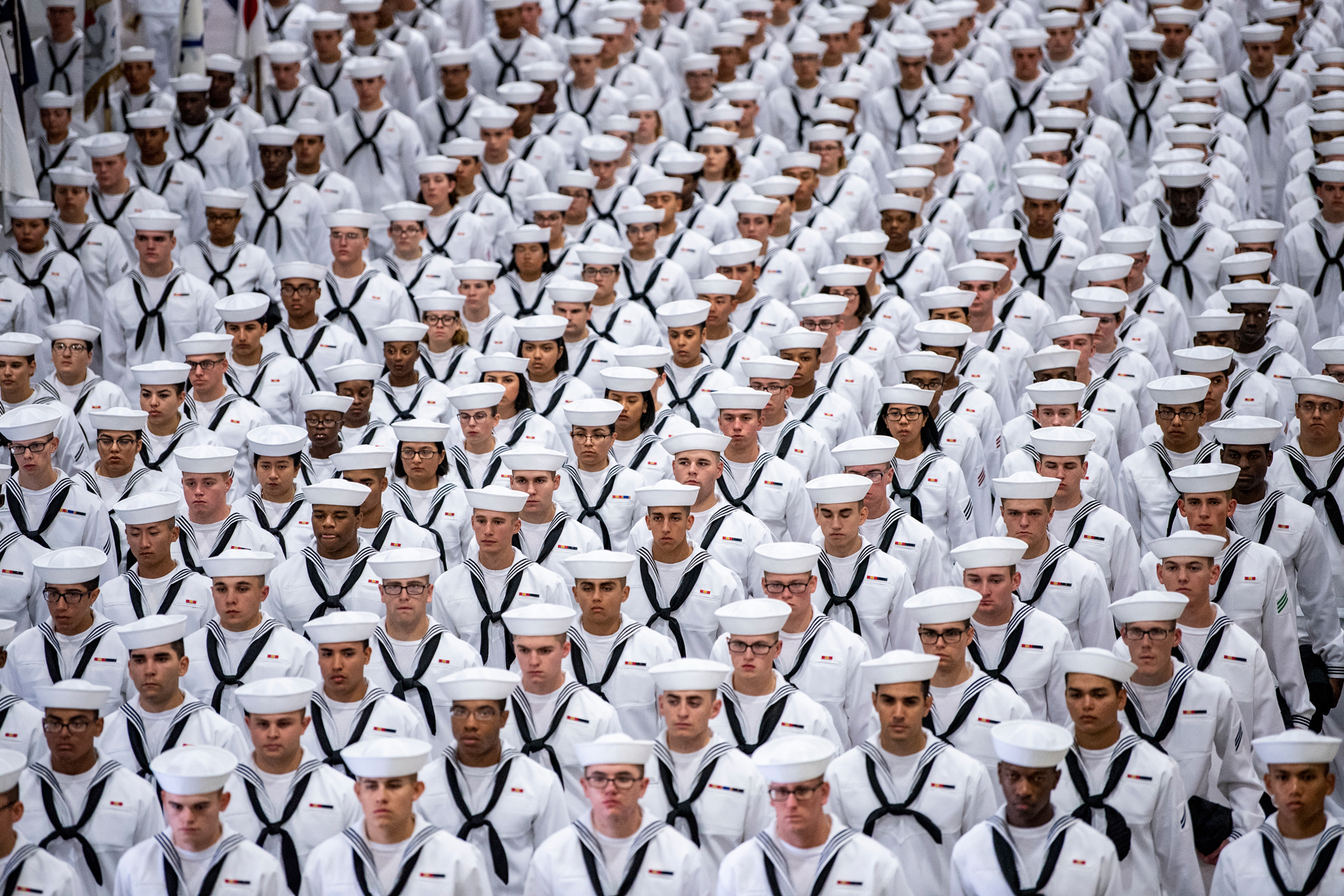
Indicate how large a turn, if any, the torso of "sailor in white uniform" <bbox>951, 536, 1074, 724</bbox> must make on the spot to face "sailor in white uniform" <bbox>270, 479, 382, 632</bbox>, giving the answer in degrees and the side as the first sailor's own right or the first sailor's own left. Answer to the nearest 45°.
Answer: approximately 45° to the first sailor's own right

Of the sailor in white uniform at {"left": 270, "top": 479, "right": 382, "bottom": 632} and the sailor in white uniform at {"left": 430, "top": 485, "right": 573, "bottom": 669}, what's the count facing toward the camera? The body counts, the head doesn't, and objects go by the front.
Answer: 2

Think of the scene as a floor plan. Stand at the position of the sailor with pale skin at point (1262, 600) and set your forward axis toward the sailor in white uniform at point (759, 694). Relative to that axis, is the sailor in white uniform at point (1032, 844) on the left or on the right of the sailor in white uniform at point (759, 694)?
left

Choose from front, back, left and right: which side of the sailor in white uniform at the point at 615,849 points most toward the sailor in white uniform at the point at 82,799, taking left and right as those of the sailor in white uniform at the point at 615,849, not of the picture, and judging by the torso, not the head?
right

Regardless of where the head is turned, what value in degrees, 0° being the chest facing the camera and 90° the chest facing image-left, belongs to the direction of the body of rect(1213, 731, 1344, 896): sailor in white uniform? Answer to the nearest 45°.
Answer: approximately 0°

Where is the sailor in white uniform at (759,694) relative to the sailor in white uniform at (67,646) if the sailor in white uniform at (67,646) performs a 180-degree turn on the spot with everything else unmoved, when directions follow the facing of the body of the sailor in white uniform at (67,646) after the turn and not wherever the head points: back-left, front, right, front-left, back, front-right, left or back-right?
back-right

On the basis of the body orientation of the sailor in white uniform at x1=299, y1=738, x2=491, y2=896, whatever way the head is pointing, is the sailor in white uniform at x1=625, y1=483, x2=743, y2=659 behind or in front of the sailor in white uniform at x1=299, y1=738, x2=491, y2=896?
behind

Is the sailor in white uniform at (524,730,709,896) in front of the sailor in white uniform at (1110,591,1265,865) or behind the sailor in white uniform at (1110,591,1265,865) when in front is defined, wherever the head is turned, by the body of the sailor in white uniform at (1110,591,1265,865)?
in front

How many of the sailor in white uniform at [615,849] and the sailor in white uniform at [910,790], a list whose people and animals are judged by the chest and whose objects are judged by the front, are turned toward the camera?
2

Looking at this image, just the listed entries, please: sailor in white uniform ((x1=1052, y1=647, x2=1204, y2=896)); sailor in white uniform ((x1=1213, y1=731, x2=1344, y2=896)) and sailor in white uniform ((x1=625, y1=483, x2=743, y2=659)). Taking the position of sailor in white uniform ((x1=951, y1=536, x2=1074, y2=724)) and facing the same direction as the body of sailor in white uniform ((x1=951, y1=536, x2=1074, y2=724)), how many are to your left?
2

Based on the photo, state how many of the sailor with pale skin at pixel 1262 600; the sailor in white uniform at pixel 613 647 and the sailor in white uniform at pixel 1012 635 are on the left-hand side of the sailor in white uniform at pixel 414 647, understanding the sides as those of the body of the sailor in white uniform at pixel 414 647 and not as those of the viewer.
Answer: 3
